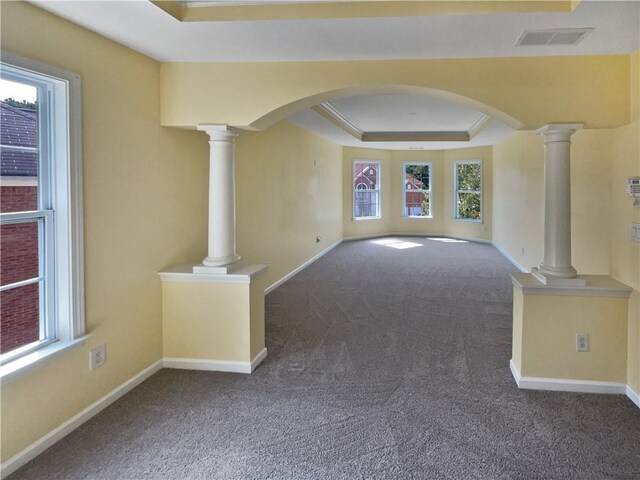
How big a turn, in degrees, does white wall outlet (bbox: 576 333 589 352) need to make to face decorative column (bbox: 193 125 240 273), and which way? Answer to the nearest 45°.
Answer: approximately 90° to its right

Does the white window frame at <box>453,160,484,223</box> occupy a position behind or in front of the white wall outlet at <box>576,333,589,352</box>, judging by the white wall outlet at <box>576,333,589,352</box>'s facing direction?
behind

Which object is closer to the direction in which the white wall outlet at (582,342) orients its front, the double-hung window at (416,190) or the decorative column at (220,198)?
the decorative column

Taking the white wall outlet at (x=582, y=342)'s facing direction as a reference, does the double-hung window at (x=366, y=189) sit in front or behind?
behind

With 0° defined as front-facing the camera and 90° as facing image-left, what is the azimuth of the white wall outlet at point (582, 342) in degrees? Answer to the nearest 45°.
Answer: approximately 0°

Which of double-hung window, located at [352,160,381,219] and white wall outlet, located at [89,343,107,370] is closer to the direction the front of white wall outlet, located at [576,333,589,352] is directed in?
the white wall outlet

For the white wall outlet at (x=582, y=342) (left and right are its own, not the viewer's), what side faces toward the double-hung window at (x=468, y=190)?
back
